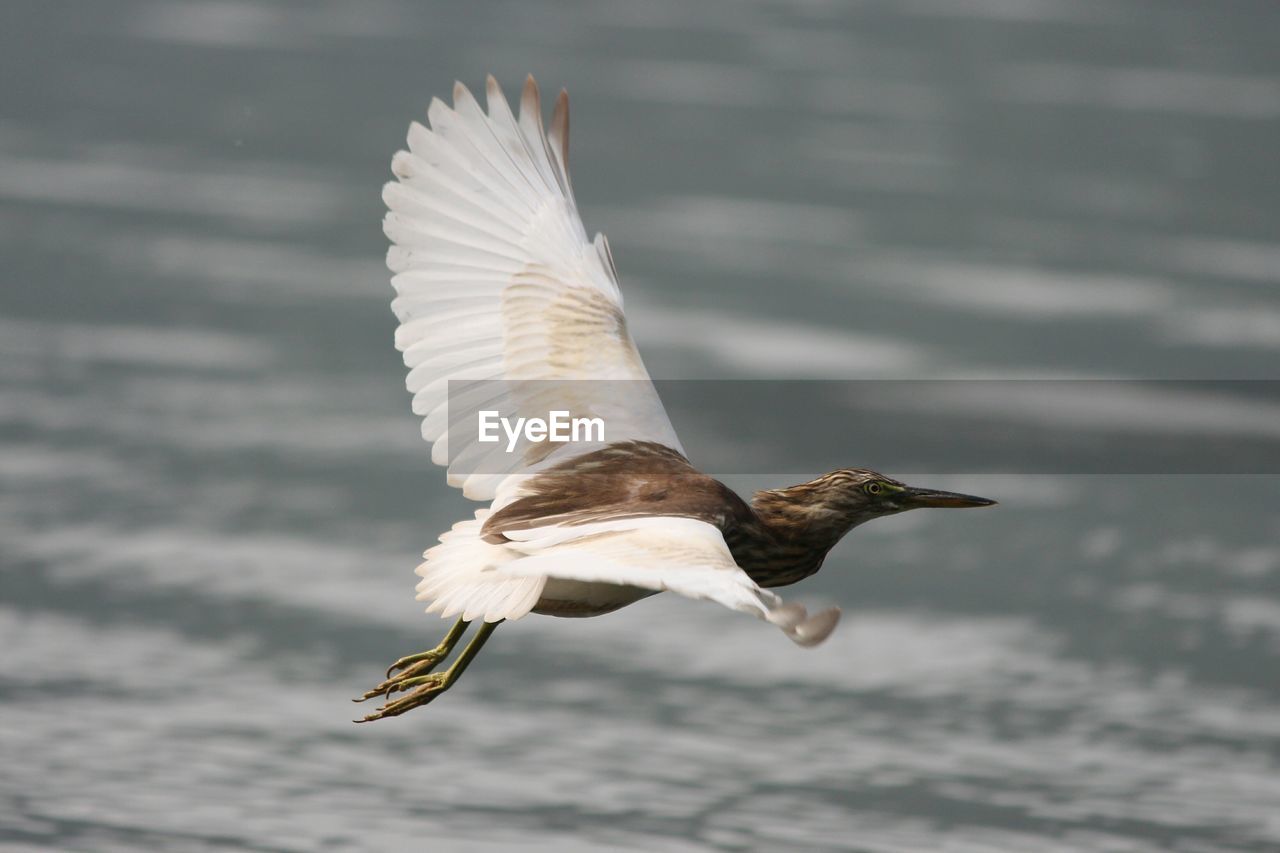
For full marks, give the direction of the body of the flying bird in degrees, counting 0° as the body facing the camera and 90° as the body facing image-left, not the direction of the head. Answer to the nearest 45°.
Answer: approximately 270°
